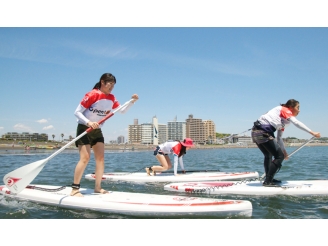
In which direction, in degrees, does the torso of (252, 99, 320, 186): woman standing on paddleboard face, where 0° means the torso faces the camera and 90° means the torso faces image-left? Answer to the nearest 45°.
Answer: approximately 270°

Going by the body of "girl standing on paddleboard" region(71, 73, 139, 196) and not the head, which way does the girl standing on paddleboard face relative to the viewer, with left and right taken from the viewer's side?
facing the viewer and to the right of the viewer

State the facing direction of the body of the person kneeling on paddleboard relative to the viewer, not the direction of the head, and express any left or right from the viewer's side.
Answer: facing to the right of the viewer

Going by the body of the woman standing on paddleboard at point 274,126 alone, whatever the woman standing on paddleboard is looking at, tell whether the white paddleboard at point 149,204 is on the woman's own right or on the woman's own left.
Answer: on the woman's own right

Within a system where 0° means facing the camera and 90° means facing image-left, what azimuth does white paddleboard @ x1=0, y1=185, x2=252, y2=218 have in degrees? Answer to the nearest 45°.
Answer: approximately 270°

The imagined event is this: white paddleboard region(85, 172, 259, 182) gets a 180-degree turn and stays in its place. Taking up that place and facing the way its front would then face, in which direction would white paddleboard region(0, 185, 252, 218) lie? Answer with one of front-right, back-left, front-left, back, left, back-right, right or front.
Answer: left

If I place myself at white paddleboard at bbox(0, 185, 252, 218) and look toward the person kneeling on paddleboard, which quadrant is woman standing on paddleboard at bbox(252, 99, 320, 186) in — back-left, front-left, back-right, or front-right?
front-right

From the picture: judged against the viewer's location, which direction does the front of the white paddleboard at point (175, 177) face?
facing to the right of the viewer
